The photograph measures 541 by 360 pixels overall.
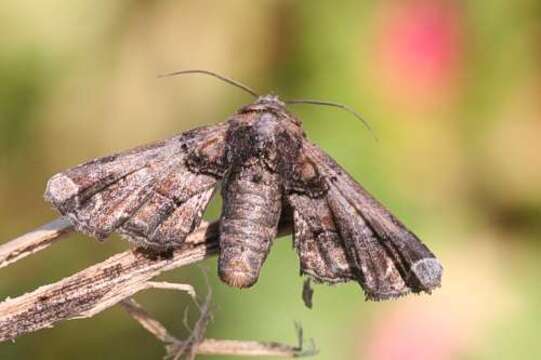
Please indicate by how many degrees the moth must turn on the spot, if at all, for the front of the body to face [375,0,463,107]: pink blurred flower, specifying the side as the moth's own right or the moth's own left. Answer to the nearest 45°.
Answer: approximately 45° to the moth's own right

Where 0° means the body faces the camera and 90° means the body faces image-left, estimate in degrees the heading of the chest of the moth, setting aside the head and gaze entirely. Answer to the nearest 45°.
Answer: approximately 180°

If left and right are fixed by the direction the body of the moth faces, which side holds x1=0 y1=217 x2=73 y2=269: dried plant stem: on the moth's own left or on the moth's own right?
on the moth's own left
